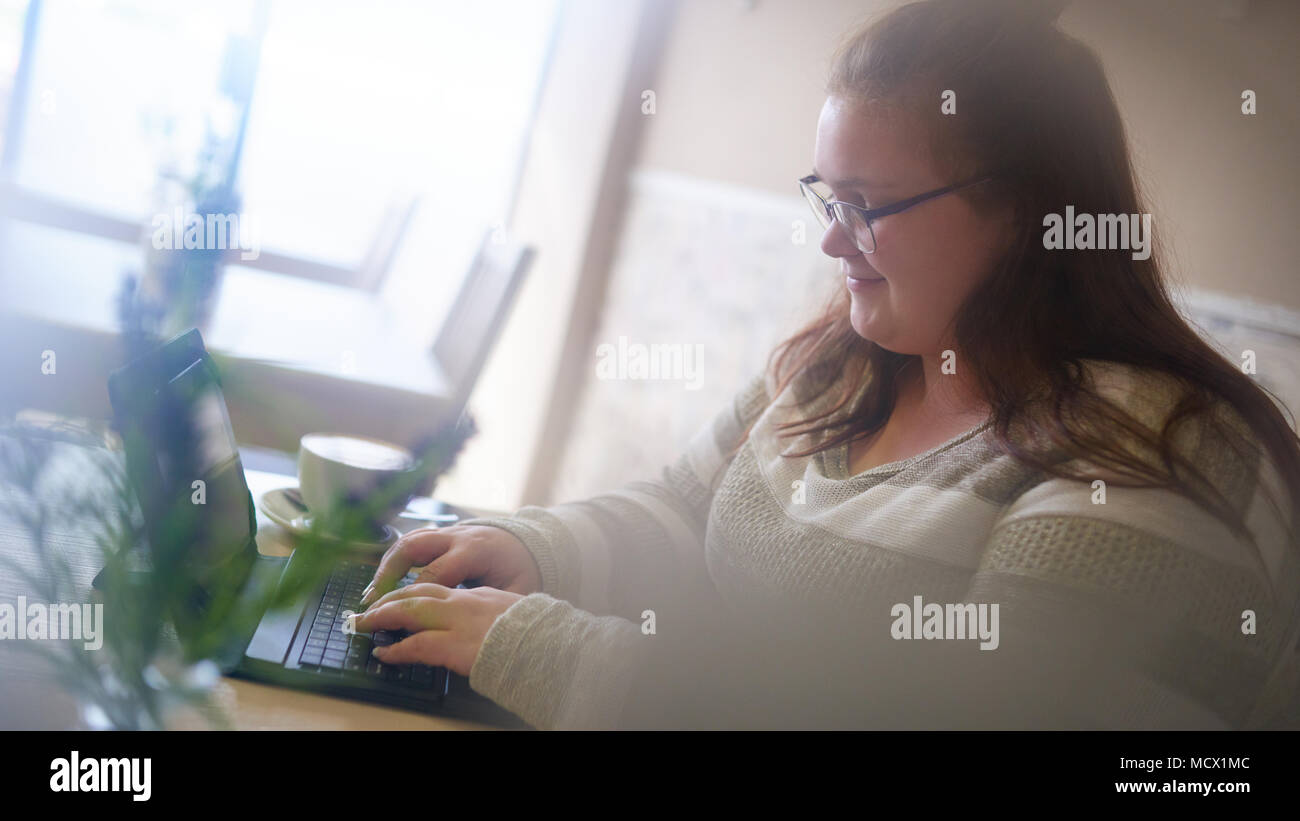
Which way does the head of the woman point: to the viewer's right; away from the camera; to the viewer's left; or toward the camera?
to the viewer's left

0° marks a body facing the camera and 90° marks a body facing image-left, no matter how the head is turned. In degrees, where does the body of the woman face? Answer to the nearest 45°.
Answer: approximately 45°
